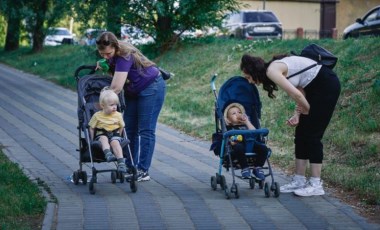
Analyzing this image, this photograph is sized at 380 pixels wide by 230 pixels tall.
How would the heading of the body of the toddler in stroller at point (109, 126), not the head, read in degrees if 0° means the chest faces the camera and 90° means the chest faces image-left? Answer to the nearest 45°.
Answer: approximately 315°

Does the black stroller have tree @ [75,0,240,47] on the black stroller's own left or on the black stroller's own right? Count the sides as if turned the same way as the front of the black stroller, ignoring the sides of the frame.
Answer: on the black stroller's own left

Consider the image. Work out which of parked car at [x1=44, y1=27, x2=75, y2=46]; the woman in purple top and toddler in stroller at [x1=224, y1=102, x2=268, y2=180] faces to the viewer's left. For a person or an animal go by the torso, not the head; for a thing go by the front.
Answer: the woman in purple top

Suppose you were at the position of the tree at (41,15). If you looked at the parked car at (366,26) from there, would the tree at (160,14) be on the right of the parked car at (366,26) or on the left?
right

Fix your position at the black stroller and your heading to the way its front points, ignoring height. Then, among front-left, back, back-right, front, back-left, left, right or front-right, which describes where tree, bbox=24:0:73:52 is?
back-left

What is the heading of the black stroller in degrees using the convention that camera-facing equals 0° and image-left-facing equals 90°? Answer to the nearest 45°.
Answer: approximately 315°

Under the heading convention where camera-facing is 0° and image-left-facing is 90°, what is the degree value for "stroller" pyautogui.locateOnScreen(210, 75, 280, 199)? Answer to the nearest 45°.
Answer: approximately 315°

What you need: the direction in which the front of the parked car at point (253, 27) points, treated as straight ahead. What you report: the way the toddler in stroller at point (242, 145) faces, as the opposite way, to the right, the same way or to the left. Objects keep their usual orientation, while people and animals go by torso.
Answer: the opposite way

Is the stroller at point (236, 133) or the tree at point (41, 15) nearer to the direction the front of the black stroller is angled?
the stroller
